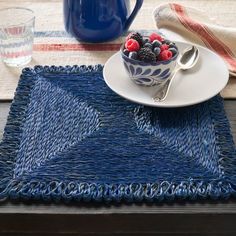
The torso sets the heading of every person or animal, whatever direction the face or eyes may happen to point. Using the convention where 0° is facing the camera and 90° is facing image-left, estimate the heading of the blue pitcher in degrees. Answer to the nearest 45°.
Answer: approximately 90°
